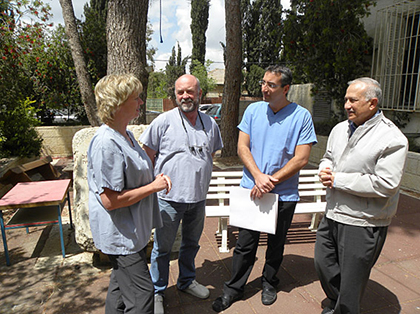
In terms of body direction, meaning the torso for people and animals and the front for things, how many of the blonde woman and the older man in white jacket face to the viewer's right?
1

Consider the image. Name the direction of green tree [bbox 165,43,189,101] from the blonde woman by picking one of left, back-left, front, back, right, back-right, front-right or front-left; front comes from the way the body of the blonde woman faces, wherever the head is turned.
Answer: left

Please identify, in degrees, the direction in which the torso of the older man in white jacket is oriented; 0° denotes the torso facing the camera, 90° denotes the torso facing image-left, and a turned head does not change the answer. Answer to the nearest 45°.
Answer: approximately 45°

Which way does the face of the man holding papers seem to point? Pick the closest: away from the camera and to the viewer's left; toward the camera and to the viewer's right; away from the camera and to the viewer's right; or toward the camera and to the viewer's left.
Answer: toward the camera and to the viewer's left

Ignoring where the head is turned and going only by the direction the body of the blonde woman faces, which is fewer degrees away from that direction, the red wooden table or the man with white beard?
the man with white beard

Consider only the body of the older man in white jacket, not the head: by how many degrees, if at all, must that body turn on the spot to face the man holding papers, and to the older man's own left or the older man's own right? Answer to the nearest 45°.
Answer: approximately 45° to the older man's own right

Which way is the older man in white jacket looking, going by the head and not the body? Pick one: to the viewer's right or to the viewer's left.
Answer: to the viewer's left

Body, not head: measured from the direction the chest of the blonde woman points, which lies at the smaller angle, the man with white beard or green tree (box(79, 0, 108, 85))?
the man with white beard

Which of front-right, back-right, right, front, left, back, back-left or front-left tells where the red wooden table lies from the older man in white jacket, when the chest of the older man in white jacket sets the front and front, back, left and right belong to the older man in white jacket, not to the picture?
front-right

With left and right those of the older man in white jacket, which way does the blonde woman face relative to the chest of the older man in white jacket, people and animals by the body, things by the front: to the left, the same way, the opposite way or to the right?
the opposite way

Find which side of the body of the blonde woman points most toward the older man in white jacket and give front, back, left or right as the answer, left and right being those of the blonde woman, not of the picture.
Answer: front

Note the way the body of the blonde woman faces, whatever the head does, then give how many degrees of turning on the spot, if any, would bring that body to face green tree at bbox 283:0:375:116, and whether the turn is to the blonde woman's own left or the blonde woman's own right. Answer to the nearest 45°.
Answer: approximately 45° to the blonde woman's own left

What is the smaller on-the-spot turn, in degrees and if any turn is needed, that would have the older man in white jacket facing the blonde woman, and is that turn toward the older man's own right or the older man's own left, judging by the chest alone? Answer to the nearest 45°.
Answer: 0° — they already face them

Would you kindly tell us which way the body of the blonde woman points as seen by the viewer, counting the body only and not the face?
to the viewer's right

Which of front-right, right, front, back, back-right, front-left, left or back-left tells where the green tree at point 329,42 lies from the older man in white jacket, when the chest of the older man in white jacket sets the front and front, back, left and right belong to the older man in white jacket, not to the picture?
back-right

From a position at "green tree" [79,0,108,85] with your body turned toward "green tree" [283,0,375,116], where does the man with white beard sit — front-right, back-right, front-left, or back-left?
front-right
